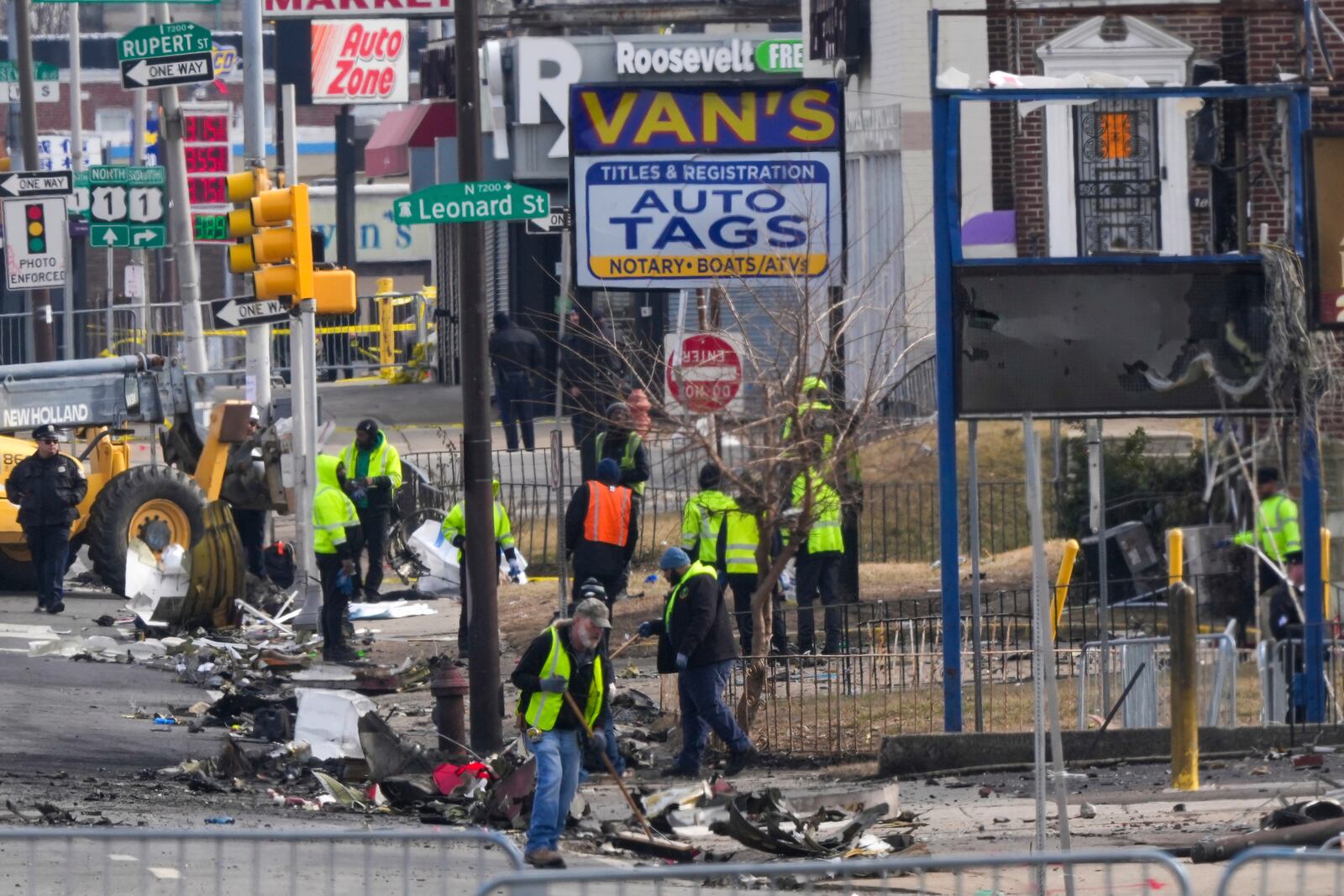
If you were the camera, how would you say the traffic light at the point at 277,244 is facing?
facing to the left of the viewer

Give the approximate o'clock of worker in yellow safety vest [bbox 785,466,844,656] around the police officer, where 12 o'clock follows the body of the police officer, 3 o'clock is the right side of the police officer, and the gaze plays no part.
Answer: The worker in yellow safety vest is roughly at 10 o'clock from the police officer.

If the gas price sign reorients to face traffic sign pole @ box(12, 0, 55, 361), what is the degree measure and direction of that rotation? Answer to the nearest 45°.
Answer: approximately 90° to its right

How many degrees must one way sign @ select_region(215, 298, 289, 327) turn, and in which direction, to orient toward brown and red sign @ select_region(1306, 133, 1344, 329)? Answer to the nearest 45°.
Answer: approximately 45° to its left

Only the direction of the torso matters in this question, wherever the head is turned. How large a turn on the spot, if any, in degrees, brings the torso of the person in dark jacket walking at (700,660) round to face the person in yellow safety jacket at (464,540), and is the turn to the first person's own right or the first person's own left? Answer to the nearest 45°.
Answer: approximately 45° to the first person's own right

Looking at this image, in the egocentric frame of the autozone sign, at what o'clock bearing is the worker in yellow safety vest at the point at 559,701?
The worker in yellow safety vest is roughly at 12 o'clock from the autozone sign.

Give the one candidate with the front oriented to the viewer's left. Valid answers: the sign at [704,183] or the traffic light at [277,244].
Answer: the traffic light

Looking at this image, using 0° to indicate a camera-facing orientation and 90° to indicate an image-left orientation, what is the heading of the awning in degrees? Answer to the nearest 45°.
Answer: approximately 45°

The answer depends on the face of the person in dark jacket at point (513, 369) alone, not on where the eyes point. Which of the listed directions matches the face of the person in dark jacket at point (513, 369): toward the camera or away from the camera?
away from the camera

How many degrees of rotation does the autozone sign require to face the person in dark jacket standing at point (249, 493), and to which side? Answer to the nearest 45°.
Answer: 0° — it already faces them

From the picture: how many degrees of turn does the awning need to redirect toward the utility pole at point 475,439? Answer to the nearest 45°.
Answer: approximately 45° to its left
